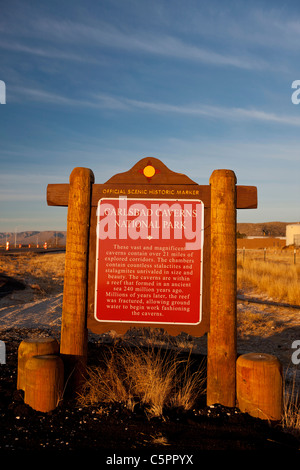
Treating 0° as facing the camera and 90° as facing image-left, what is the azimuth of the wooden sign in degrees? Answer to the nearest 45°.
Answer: approximately 0°

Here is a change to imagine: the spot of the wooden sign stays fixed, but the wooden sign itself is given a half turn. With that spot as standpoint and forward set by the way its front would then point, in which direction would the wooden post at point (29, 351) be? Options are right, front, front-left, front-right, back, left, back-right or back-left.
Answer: left
